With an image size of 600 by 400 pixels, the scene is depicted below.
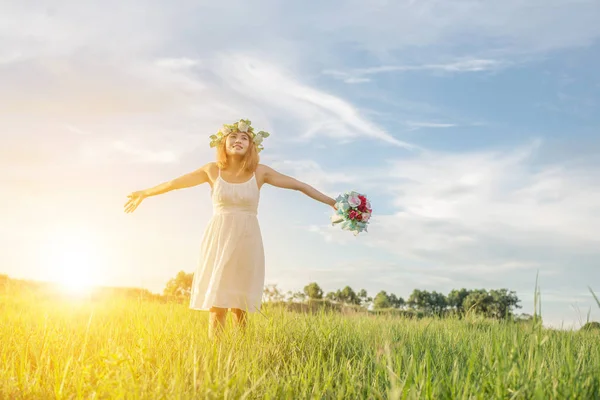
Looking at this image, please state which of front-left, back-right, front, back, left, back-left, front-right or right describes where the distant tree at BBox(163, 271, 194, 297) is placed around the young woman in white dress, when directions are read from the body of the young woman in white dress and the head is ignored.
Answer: back

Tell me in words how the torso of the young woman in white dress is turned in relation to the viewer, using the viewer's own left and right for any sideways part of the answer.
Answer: facing the viewer

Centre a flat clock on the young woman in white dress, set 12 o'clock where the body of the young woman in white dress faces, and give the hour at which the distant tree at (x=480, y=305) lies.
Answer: The distant tree is roughly at 8 o'clock from the young woman in white dress.

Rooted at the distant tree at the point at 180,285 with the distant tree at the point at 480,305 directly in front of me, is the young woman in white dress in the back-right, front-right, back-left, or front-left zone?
front-right
